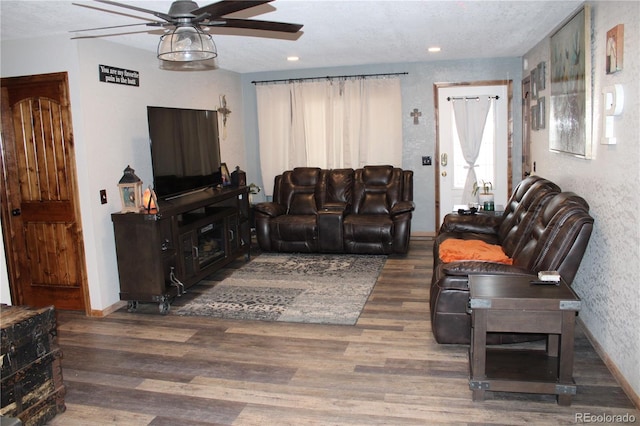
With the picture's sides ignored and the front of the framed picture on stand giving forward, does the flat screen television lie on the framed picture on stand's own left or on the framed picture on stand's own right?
on the framed picture on stand's own right

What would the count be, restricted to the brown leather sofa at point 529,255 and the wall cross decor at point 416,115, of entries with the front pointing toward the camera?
1

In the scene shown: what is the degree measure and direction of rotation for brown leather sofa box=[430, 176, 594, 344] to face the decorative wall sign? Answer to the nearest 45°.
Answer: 0° — it already faces it

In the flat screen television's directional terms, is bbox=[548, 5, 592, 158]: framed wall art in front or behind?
in front

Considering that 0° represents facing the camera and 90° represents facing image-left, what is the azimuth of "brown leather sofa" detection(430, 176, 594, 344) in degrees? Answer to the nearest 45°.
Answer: approximately 90°

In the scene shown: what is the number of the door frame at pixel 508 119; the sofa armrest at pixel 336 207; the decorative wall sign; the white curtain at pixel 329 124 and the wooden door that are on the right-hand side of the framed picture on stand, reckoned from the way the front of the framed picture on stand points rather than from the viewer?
2

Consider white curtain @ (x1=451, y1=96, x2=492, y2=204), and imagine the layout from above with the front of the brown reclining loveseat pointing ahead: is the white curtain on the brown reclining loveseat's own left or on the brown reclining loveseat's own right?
on the brown reclining loveseat's own left

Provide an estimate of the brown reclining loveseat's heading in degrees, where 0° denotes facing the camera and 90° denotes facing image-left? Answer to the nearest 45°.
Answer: approximately 0°
